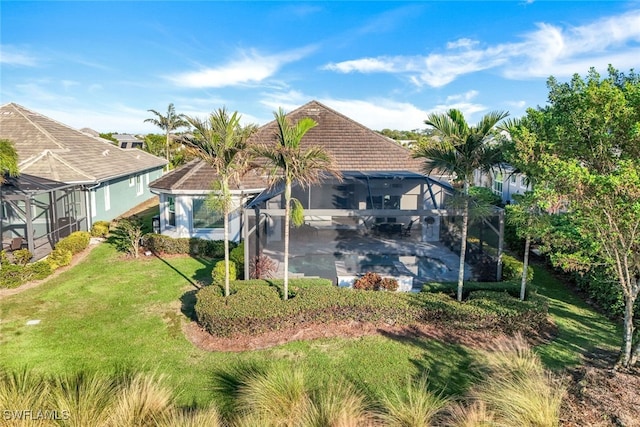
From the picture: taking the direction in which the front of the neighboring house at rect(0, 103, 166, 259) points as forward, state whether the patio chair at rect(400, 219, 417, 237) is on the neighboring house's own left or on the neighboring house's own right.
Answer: on the neighboring house's own right

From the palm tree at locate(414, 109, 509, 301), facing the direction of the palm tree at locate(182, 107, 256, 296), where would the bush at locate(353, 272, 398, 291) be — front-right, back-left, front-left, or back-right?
front-right

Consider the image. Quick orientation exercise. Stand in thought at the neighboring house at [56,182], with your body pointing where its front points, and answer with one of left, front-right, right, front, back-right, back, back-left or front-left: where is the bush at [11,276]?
back-right

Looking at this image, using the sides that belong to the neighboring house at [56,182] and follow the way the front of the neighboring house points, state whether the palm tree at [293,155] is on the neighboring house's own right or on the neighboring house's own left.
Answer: on the neighboring house's own right

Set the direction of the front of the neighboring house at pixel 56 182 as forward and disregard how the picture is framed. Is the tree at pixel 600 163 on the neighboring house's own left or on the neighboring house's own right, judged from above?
on the neighboring house's own right

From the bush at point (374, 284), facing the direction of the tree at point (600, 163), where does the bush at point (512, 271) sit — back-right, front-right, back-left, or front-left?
front-left

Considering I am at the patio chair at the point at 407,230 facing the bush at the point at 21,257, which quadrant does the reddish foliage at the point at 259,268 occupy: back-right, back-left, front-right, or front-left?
front-left

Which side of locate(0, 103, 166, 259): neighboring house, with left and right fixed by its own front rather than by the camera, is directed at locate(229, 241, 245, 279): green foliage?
right

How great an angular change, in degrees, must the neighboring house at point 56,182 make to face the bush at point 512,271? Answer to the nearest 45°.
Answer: approximately 90° to its right

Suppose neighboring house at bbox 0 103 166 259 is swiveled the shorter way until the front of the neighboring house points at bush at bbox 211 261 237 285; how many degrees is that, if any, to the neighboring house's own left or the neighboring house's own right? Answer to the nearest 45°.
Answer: approximately 135° to the neighboring house's own right
